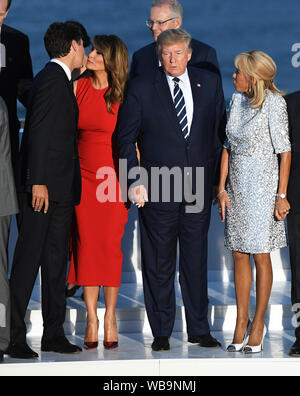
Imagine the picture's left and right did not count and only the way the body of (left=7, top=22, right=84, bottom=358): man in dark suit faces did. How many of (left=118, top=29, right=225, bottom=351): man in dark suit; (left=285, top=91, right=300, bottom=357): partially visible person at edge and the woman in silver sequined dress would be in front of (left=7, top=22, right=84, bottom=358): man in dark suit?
3

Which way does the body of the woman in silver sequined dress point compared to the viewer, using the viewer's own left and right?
facing the viewer and to the left of the viewer

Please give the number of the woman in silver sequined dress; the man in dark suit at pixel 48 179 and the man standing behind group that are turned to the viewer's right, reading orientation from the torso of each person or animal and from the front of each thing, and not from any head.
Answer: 1

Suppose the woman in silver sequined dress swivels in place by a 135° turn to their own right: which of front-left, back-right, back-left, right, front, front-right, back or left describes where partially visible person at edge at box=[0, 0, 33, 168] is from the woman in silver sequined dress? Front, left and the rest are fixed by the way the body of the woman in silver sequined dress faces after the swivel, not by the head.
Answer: left

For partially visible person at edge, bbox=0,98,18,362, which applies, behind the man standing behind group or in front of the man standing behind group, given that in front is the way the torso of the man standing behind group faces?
in front

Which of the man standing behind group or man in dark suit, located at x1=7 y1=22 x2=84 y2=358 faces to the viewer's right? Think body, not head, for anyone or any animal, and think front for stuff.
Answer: the man in dark suit

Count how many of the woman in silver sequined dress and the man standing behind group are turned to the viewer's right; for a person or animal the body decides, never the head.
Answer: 0

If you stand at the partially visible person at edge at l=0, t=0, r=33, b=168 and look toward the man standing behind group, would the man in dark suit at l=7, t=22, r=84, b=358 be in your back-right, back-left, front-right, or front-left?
front-right

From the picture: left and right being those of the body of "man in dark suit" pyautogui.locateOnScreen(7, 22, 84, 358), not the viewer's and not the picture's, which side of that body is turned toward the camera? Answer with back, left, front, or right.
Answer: right

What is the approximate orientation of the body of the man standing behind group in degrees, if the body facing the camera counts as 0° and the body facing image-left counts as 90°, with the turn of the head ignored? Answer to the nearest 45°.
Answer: approximately 45°
